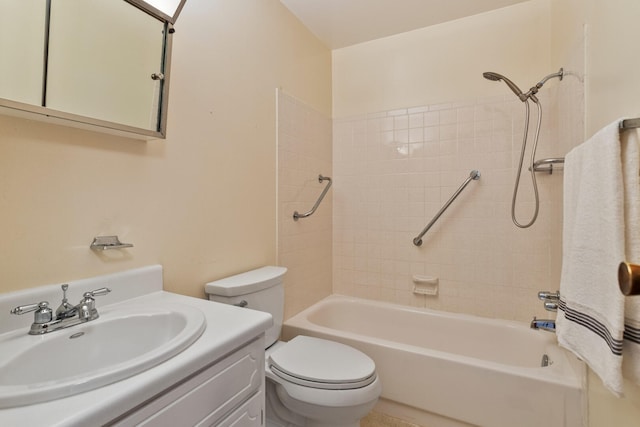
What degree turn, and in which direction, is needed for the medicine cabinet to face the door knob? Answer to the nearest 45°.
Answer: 0° — it already faces it

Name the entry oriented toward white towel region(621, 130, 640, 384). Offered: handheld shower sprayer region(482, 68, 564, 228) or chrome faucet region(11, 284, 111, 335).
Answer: the chrome faucet

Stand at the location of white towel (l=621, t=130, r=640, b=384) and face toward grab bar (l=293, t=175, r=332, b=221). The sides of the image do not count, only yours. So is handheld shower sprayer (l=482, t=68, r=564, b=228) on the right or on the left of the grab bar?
right

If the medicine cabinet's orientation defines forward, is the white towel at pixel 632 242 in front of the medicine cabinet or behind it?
in front

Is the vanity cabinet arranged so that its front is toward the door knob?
yes

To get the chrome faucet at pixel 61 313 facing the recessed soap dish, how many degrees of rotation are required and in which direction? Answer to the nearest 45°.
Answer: approximately 45° to its left

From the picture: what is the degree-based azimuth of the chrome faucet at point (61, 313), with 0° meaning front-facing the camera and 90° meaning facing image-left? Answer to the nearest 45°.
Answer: approximately 315°

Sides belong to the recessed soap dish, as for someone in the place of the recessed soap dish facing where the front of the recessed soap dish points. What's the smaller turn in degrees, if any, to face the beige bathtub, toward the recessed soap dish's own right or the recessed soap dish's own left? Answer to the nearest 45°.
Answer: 0° — it already faces it

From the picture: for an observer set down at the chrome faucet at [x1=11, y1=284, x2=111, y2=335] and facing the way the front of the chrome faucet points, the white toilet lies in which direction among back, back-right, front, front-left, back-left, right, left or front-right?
front-left

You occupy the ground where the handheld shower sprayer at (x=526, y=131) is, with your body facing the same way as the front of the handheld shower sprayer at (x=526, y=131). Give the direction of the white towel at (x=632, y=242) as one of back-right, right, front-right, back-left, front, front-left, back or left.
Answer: left
